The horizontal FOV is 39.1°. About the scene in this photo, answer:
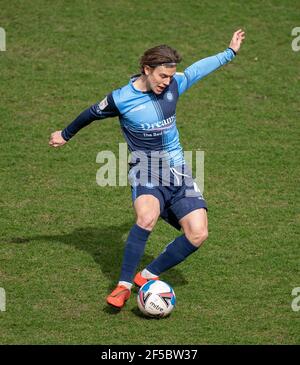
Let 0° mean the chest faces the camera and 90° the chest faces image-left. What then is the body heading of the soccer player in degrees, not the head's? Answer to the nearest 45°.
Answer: approximately 315°
